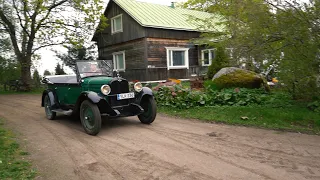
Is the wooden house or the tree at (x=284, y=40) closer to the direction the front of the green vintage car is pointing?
the tree

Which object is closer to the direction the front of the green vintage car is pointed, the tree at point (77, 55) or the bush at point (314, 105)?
the bush

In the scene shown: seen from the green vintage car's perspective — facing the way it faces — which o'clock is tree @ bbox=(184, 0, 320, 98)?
The tree is roughly at 9 o'clock from the green vintage car.

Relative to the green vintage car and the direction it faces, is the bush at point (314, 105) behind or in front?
in front

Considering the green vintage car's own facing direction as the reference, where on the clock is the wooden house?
The wooden house is roughly at 8 o'clock from the green vintage car.

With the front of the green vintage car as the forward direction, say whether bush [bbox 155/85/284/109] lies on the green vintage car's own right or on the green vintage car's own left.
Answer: on the green vintage car's own left

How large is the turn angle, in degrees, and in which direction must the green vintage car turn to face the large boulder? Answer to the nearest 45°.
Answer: approximately 90° to its left

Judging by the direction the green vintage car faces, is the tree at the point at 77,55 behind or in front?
behind

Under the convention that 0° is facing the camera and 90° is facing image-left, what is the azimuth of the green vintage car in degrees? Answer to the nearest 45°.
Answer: approximately 315°

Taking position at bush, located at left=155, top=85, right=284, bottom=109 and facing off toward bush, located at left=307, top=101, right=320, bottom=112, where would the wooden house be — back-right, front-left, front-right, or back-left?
back-left
